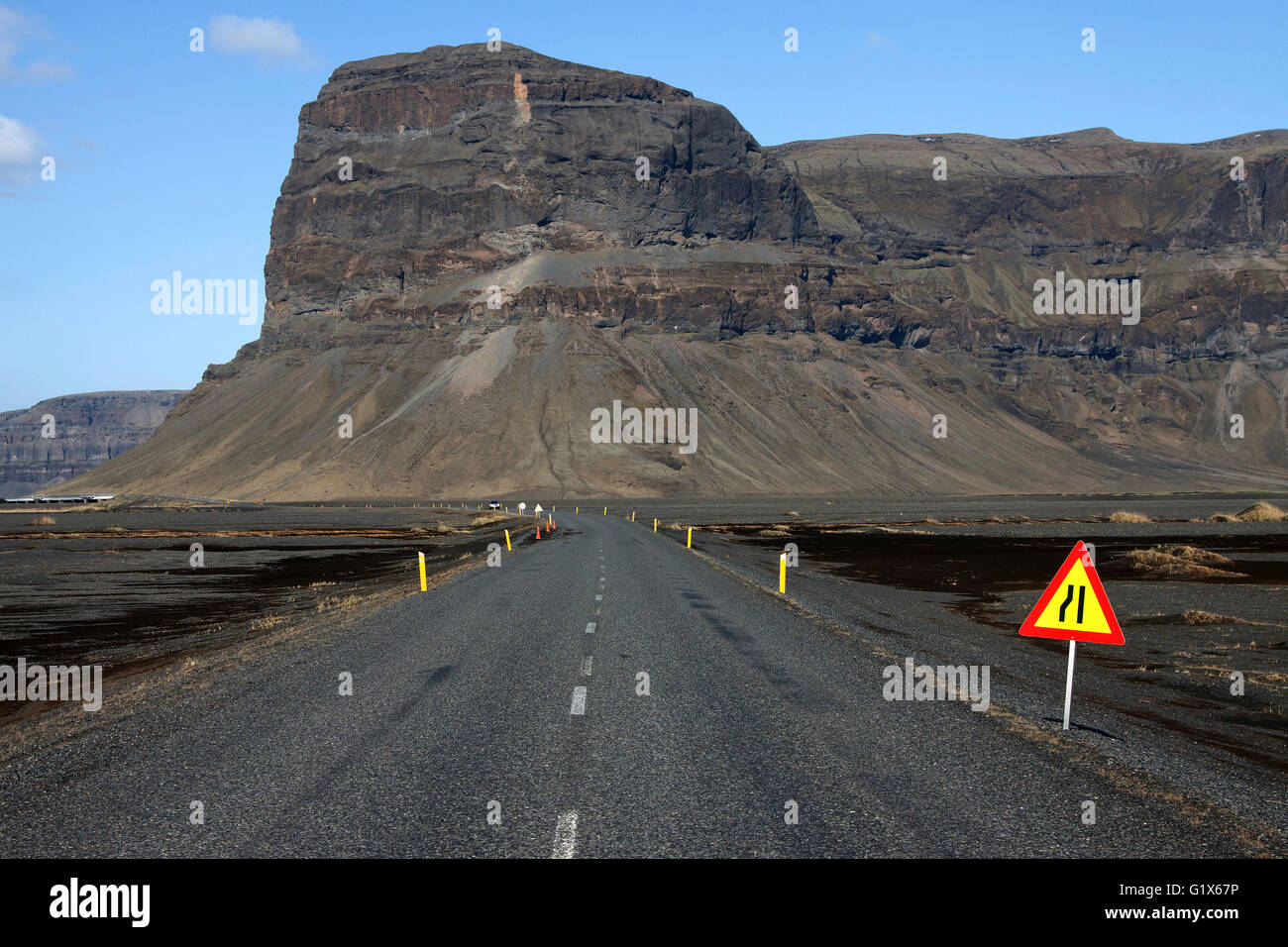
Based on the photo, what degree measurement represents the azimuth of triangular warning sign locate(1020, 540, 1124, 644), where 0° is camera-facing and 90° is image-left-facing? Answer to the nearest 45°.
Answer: approximately 0°
